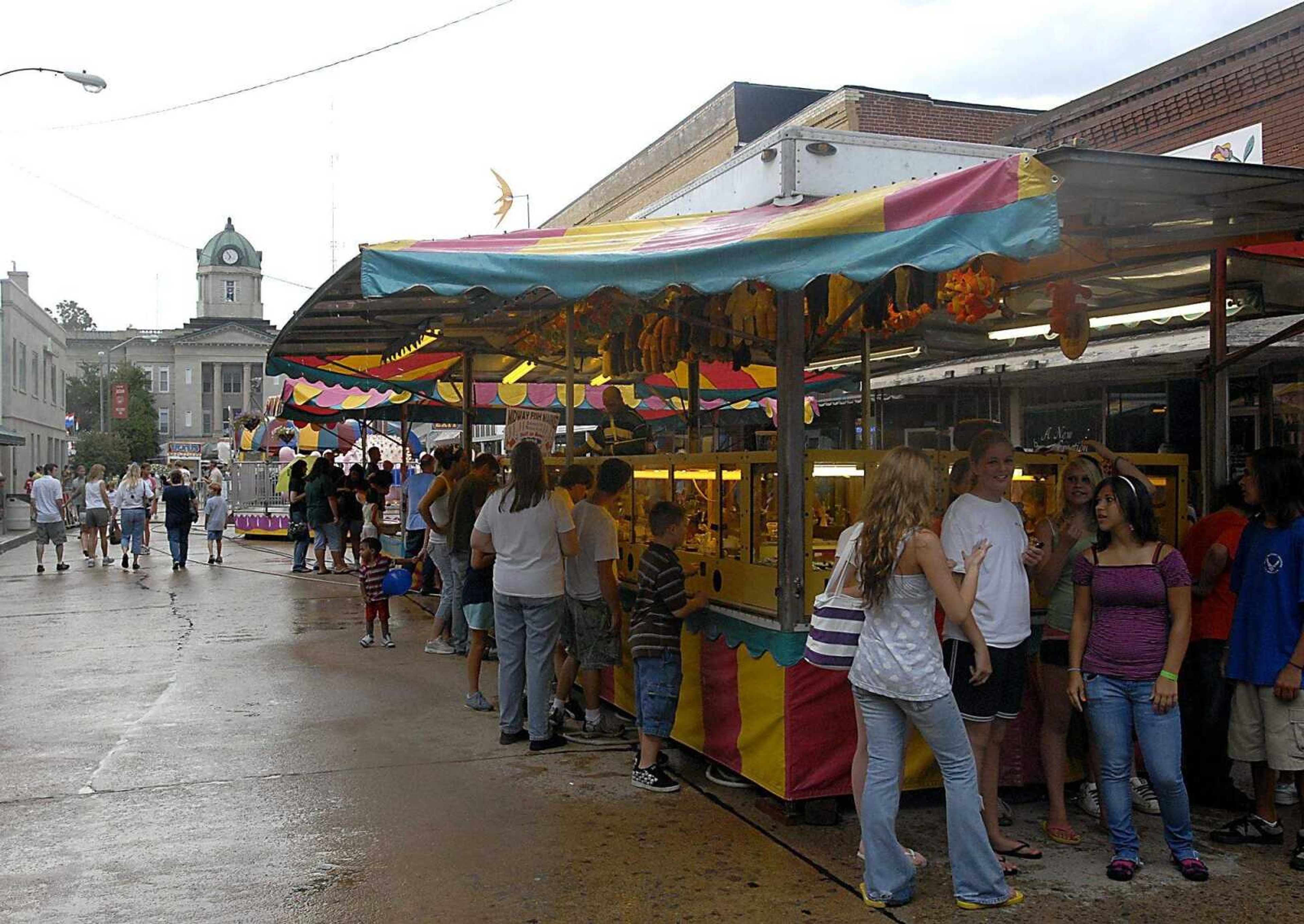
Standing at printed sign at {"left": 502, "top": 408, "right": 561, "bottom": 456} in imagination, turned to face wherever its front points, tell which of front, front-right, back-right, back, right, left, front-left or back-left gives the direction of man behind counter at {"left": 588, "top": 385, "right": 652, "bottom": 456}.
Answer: left

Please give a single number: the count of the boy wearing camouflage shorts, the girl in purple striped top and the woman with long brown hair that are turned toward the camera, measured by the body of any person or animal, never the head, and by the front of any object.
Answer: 1

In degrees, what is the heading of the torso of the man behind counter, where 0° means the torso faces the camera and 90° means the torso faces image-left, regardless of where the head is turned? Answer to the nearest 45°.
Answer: approximately 45°

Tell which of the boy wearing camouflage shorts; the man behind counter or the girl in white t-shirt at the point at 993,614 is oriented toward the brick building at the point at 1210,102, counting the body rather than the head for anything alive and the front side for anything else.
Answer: the boy wearing camouflage shorts

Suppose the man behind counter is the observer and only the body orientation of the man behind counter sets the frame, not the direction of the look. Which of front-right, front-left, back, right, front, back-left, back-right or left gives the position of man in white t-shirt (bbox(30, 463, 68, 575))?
right

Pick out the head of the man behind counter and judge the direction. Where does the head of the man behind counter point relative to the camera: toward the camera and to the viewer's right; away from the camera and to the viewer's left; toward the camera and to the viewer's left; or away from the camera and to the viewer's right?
toward the camera and to the viewer's left

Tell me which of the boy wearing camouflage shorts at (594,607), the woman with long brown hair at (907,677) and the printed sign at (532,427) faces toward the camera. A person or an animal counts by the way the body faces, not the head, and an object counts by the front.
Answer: the printed sign

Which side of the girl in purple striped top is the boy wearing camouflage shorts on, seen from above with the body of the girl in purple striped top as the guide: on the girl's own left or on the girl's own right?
on the girl's own right

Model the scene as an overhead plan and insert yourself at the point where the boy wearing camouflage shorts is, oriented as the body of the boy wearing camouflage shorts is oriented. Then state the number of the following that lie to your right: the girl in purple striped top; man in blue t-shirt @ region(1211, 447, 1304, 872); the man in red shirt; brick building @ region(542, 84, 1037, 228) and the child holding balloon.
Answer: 3

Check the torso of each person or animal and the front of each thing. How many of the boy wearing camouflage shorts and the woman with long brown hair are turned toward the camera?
0

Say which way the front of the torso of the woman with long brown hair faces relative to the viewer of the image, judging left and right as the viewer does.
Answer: facing away from the viewer and to the right of the viewer

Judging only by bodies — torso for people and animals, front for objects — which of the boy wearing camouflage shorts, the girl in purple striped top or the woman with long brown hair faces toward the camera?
the girl in purple striped top

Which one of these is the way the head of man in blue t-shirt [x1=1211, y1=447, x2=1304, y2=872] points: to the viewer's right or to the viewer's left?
to the viewer's left
